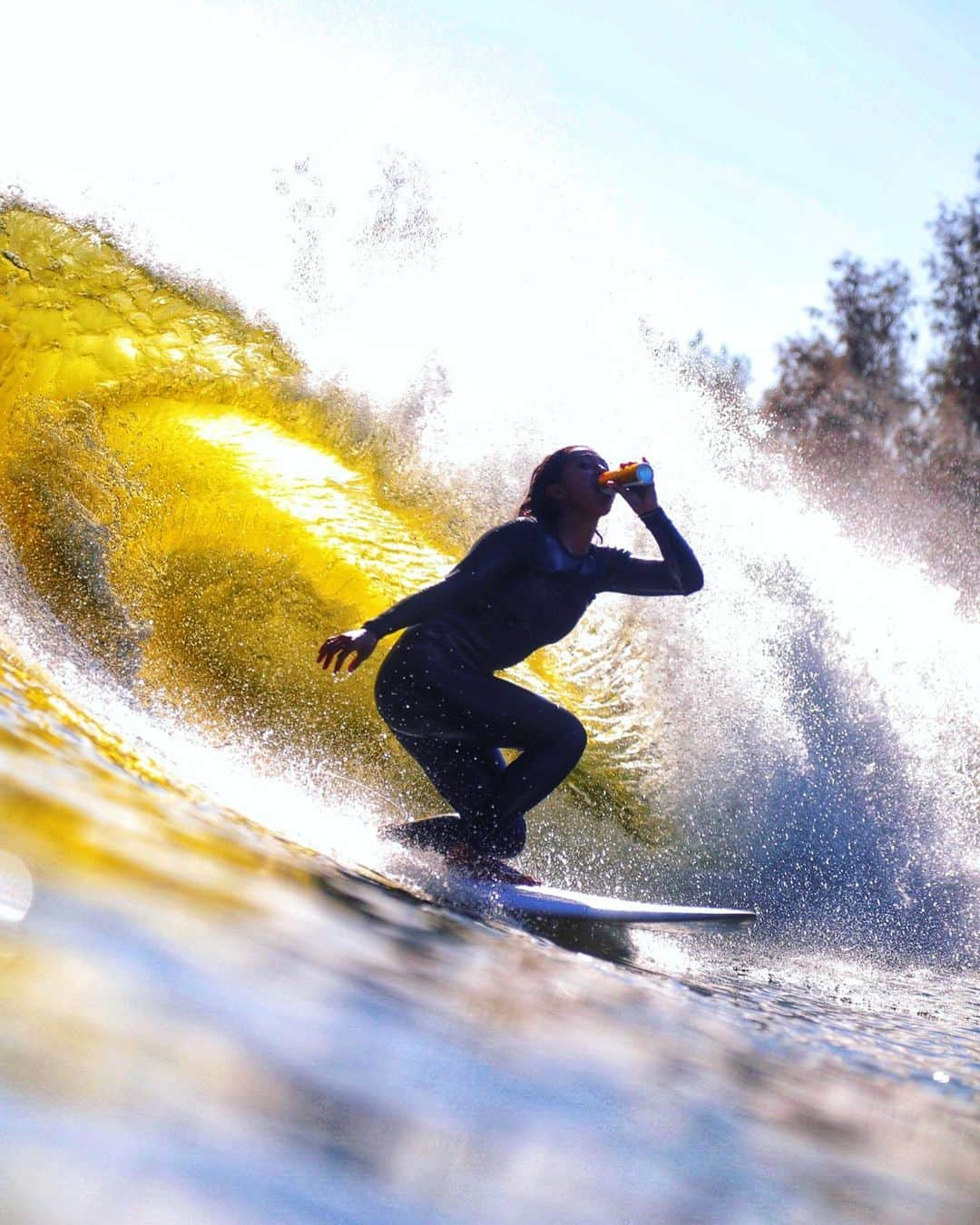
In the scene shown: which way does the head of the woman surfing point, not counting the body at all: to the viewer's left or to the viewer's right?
to the viewer's right

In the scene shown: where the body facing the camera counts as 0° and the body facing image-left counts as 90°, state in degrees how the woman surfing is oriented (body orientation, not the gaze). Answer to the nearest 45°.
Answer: approximately 315°
